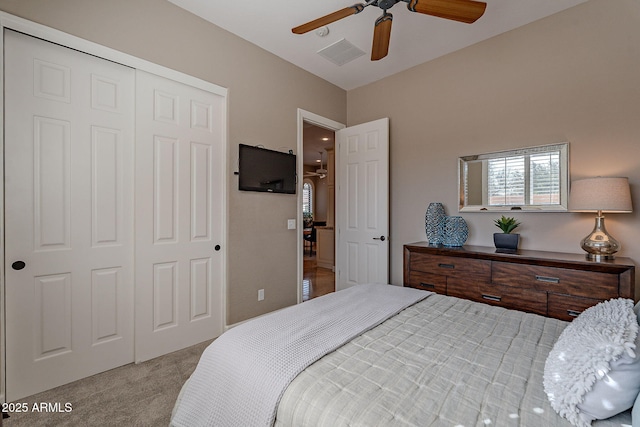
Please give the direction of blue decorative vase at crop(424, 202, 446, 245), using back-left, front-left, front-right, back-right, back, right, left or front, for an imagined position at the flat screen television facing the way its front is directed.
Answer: front-left

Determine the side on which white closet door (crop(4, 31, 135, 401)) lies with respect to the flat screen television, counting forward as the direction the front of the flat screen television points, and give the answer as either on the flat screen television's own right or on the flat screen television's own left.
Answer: on the flat screen television's own right

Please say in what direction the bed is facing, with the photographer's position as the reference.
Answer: facing away from the viewer and to the left of the viewer

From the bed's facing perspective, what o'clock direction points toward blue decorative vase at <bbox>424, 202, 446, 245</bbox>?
The blue decorative vase is roughly at 2 o'clock from the bed.

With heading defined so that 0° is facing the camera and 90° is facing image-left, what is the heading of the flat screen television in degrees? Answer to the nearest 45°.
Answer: approximately 315°

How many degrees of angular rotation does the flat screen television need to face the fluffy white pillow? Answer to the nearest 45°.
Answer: approximately 45° to its right

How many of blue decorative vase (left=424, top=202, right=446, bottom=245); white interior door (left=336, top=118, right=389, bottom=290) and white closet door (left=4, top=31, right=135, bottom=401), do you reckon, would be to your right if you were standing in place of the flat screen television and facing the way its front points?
1

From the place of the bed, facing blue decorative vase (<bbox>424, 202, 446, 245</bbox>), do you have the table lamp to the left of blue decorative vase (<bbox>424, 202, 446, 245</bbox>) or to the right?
right

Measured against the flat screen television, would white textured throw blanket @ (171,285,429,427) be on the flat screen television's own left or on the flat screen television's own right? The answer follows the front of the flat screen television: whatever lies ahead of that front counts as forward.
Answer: on the flat screen television's own right

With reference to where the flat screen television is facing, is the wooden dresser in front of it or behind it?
in front

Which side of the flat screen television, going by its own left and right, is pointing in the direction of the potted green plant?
front

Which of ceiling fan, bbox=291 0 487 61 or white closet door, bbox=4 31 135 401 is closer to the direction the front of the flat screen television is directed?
the ceiling fan

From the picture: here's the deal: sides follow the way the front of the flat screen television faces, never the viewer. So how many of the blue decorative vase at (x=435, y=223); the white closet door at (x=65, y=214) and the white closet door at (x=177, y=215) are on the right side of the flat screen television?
2

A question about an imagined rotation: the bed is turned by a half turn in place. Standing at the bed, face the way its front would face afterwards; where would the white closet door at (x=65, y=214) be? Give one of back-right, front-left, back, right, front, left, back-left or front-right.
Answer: back-right

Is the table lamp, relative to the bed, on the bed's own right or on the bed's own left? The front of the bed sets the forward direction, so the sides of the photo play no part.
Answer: on the bed's own right

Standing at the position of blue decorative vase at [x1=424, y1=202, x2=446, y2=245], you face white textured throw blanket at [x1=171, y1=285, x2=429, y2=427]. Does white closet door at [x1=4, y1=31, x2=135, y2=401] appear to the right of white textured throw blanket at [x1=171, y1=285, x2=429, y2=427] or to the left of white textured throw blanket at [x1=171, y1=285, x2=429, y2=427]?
right

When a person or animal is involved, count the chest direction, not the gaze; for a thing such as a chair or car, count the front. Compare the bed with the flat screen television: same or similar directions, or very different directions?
very different directions
